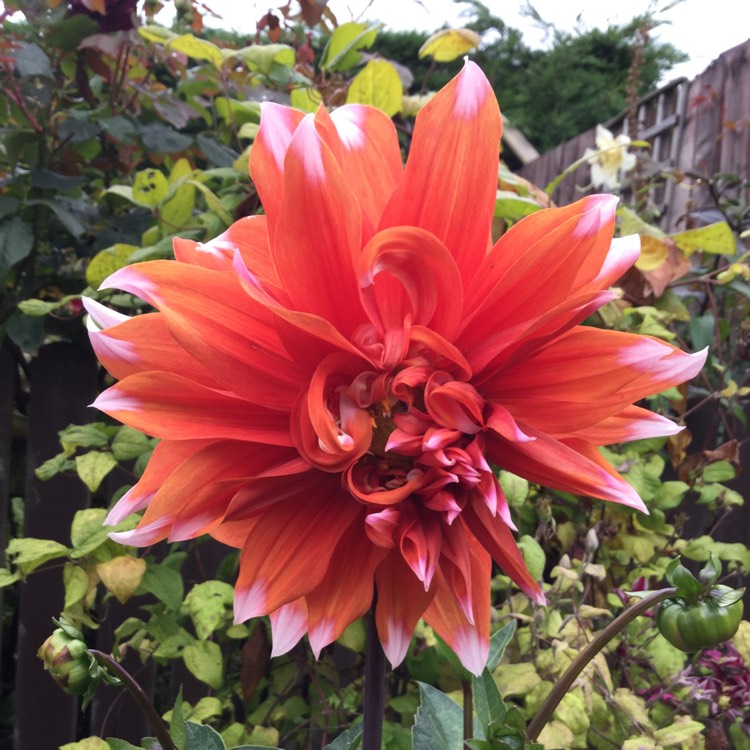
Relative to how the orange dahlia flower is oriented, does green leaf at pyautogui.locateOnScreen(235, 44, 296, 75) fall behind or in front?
behind

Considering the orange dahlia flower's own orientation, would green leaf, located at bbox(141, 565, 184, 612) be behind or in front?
behind

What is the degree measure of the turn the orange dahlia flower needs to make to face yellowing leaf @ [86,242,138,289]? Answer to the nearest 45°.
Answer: approximately 135° to its right

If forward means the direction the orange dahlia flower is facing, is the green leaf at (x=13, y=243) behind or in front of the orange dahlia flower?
behind

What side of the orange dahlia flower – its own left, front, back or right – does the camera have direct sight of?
front

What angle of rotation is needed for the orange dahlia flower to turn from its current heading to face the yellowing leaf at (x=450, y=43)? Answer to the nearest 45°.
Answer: approximately 180°

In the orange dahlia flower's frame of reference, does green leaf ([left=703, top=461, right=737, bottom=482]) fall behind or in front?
behind

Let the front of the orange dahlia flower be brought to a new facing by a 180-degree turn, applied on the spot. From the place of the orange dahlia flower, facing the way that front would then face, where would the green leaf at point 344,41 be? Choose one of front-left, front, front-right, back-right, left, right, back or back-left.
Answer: front
